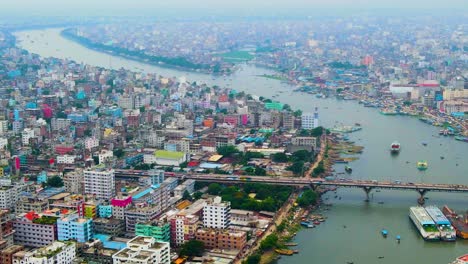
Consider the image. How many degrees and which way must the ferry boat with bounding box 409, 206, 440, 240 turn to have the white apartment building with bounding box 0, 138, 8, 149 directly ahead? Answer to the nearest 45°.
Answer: approximately 135° to its right

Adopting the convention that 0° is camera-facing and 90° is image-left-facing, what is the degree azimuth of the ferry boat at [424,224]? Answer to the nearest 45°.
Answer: approximately 315°

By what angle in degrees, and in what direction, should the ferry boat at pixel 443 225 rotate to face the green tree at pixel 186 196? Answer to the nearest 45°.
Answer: approximately 135° to its right

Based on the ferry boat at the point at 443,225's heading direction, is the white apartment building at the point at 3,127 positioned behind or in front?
behind

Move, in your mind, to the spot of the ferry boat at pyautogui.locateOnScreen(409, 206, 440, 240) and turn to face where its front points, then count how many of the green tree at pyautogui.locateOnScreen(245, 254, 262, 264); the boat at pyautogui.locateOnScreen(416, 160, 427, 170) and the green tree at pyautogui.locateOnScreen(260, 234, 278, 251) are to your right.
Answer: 2

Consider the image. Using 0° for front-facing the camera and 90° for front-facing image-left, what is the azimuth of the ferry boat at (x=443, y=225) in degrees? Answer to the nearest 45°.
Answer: approximately 315°

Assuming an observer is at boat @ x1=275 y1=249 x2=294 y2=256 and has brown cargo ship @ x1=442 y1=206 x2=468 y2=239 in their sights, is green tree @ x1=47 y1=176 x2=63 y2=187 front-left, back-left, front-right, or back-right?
back-left

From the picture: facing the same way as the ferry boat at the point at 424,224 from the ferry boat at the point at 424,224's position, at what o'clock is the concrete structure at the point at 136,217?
The concrete structure is roughly at 4 o'clock from the ferry boat.

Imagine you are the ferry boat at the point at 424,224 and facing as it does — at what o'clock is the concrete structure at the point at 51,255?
The concrete structure is roughly at 3 o'clock from the ferry boat.

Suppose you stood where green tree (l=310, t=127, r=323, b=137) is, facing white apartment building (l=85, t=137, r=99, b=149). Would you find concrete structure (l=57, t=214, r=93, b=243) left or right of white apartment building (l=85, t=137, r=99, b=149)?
left

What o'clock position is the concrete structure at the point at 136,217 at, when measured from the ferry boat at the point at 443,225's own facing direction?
The concrete structure is roughly at 4 o'clock from the ferry boat.
